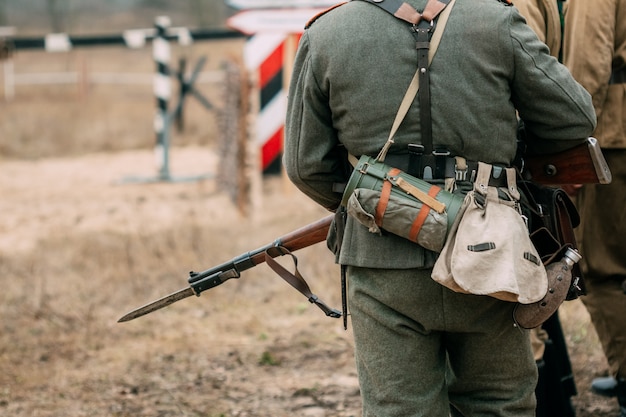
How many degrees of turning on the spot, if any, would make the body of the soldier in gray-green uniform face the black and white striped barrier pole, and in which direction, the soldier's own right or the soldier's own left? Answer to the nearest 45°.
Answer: approximately 45° to the soldier's own left

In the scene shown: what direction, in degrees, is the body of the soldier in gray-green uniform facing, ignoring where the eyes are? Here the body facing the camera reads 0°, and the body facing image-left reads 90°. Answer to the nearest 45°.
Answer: approximately 180°
